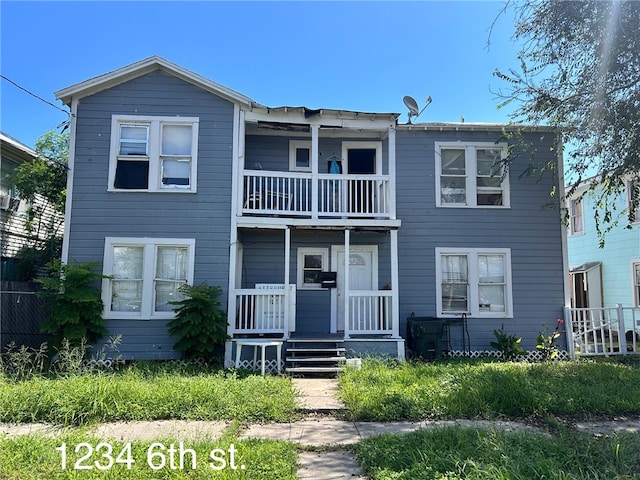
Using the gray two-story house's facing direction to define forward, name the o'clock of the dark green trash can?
The dark green trash can is roughly at 11 o'clock from the gray two-story house.

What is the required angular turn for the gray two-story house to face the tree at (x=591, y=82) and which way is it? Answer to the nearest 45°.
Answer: approximately 90° to its left

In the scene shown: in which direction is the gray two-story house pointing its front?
toward the camera

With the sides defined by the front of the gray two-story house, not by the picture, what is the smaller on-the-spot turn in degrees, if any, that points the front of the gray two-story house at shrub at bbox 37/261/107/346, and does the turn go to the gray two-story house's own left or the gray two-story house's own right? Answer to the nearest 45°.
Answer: approximately 90° to the gray two-story house's own right

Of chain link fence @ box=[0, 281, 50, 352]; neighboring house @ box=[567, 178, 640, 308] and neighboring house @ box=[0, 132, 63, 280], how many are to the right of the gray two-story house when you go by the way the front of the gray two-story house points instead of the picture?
2

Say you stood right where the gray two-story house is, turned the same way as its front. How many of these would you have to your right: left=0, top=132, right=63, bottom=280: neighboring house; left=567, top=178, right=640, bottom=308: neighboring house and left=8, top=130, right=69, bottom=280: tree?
2

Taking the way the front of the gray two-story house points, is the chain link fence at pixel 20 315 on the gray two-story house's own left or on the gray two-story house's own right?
on the gray two-story house's own right

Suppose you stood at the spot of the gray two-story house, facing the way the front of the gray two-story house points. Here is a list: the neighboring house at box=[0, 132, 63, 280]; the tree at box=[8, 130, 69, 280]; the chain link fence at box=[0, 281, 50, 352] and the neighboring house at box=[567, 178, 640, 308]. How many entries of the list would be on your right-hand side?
3

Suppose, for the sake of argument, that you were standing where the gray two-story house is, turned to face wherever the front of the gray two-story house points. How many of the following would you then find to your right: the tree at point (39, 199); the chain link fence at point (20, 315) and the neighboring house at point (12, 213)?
3

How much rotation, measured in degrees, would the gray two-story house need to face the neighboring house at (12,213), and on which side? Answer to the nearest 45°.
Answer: approximately 90° to its right

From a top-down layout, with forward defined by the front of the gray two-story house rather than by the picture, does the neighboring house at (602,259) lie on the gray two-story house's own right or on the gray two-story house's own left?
on the gray two-story house's own left
